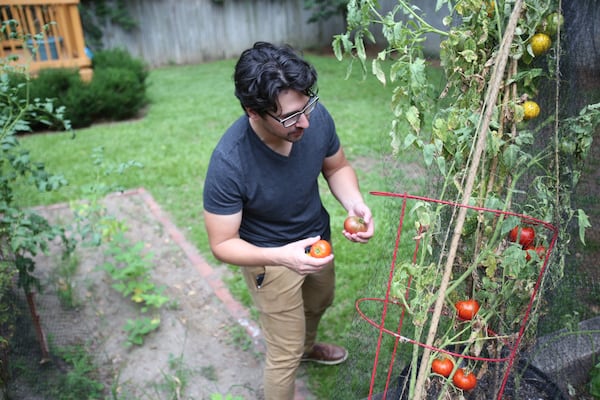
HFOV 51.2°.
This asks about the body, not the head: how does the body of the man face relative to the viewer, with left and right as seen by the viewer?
facing the viewer and to the right of the viewer

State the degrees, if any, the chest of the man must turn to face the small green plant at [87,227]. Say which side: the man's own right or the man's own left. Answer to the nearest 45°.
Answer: approximately 180°

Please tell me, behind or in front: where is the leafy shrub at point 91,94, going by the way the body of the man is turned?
behind

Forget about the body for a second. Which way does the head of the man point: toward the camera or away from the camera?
toward the camera

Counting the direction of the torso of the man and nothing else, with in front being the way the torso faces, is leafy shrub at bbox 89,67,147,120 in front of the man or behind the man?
behind

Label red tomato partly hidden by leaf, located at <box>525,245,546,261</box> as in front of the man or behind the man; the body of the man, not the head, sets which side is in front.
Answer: in front

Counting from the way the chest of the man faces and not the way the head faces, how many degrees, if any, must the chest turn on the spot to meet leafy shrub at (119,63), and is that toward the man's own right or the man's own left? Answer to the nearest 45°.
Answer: approximately 135° to the man's own left

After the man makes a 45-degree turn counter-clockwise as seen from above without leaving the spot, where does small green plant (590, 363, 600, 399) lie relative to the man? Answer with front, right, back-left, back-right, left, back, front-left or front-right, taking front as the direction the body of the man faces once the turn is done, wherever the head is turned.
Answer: front

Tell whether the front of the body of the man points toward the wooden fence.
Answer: no

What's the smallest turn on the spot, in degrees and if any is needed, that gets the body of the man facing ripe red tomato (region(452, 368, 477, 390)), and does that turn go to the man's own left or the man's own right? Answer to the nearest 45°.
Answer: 0° — they already face it

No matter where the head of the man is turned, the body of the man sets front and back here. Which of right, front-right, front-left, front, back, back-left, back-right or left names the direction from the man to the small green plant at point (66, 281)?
back

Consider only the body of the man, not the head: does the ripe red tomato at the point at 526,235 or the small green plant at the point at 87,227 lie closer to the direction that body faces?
the ripe red tomato

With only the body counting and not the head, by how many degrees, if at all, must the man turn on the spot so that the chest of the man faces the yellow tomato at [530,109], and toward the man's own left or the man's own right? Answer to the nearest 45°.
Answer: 0° — they already face it

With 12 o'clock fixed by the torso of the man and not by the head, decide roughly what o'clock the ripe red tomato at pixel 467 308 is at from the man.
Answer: The ripe red tomato is roughly at 12 o'clock from the man.

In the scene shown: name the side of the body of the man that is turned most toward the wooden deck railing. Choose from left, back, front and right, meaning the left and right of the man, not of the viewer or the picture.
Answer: back
